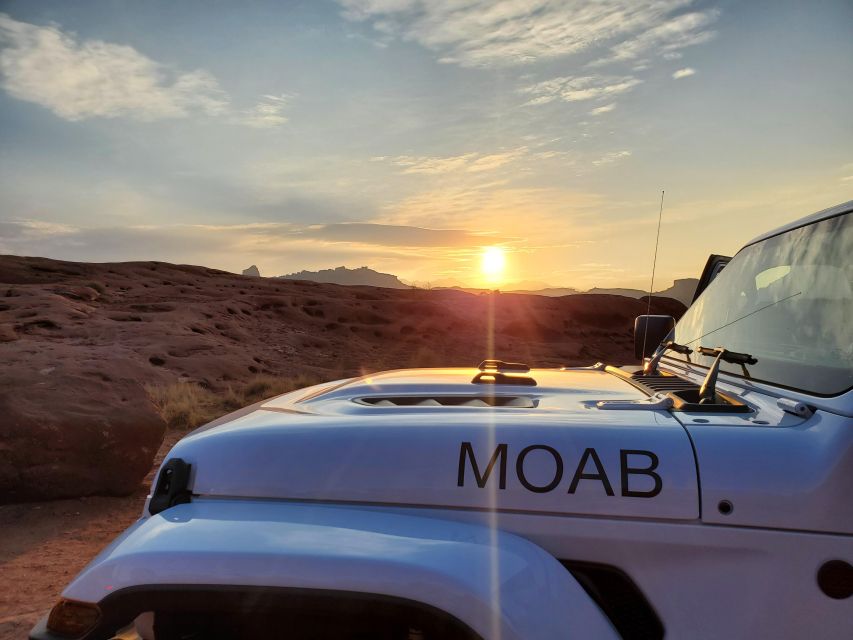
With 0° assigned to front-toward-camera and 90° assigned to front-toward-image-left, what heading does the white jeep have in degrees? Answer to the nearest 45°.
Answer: approximately 90°

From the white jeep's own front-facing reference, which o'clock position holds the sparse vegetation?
The sparse vegetation is roughly at 2 o'clock from the white jeep.
